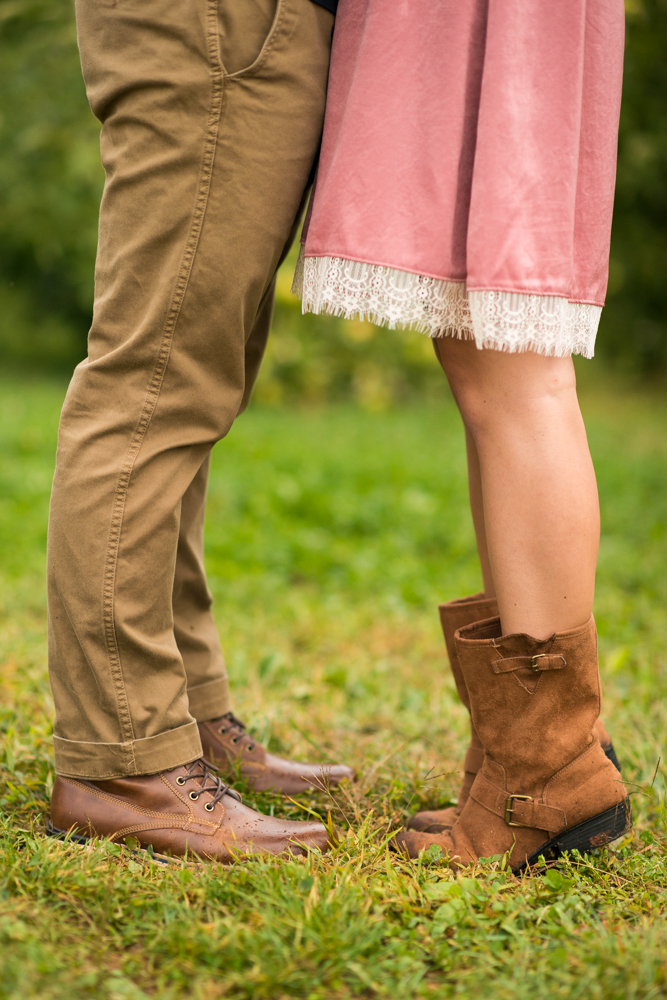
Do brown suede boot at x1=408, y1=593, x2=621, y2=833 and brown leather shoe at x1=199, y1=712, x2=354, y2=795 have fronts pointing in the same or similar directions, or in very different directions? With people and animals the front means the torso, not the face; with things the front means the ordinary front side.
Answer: very different directions

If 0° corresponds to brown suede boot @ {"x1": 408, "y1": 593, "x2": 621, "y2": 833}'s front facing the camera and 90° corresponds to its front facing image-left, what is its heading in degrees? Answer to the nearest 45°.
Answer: approximately 90°

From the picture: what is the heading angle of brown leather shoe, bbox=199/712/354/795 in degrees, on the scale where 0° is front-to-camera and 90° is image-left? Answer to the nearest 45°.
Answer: approximately 270°

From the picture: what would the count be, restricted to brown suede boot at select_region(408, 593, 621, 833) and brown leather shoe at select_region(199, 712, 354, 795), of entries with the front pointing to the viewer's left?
1
